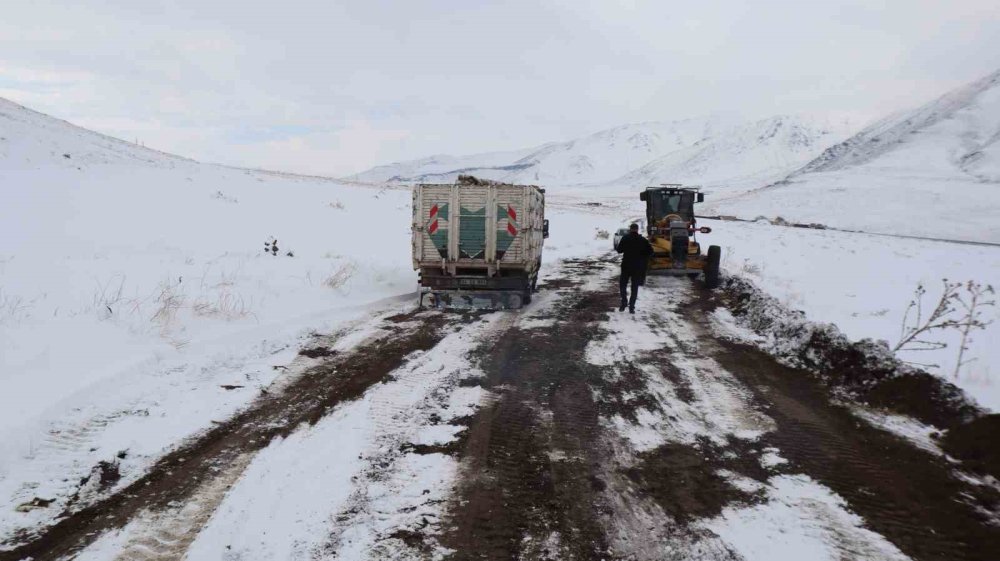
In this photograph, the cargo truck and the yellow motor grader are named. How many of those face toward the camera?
1

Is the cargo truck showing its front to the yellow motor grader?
no

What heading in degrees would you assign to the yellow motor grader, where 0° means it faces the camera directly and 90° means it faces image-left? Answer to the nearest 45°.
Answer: approximately 0°

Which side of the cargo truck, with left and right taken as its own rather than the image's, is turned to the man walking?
right

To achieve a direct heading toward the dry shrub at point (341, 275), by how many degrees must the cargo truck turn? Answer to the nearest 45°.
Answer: approximately 90° to its left

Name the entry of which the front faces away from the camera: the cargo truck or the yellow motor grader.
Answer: the cargo truck

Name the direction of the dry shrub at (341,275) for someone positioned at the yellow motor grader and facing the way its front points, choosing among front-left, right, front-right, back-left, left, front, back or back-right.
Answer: front-right

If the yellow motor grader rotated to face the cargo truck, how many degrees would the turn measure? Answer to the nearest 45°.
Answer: approximately 45° to its right

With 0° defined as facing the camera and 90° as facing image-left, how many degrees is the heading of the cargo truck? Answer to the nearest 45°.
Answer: approximately 180°

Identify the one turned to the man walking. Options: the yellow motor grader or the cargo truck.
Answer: the yellow motor grader

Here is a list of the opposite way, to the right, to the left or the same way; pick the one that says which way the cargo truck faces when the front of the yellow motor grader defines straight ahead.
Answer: the opposite way

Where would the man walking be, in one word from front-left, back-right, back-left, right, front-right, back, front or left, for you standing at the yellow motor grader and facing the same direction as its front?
front

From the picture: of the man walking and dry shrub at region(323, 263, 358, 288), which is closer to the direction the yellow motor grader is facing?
the man walking
